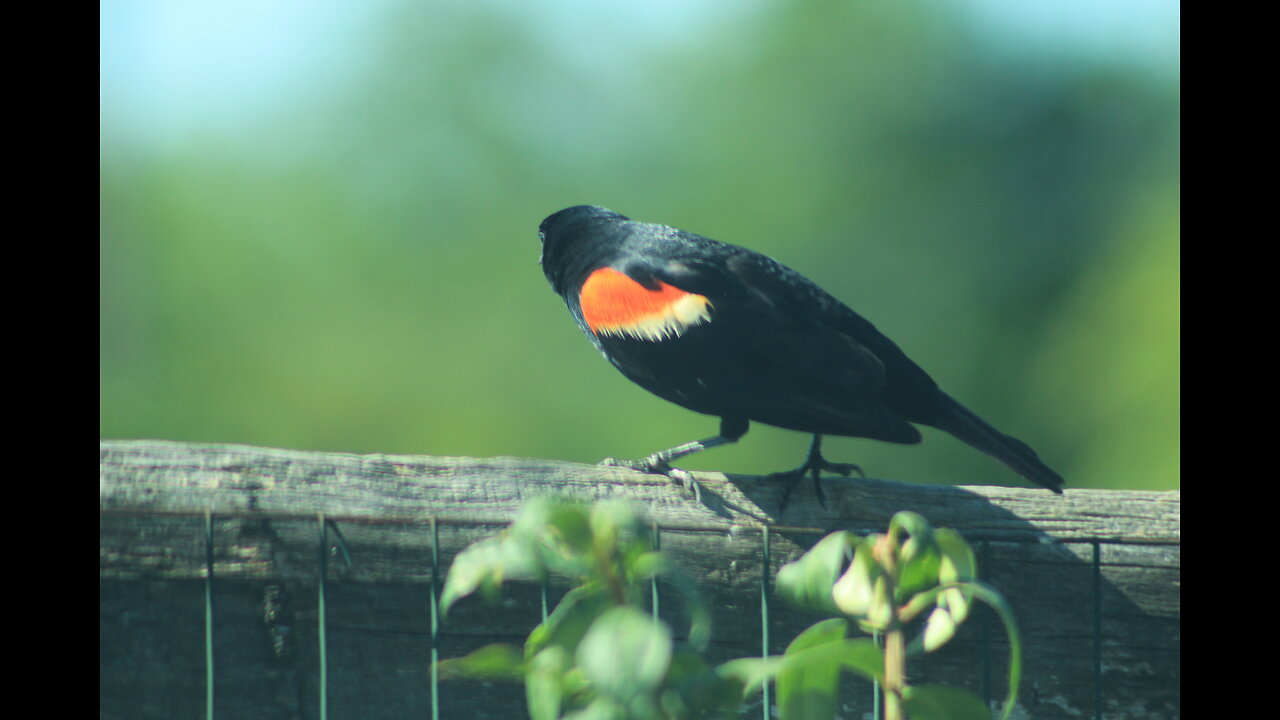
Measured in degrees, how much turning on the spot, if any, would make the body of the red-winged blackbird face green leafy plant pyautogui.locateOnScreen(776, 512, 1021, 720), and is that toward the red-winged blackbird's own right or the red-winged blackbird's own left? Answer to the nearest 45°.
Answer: approximately 90° to the red-winged blackbird's own left

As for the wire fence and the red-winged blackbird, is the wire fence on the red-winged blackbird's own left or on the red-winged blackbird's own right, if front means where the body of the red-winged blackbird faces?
on the red-winged blackbird's own left

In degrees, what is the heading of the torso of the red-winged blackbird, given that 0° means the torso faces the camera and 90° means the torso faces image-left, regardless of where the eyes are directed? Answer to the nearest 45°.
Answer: approximately 90°

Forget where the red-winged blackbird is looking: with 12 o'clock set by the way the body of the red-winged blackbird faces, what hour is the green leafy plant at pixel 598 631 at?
The green leafy plant is roughly at 9 o'clock from the red-winged blackbird.
